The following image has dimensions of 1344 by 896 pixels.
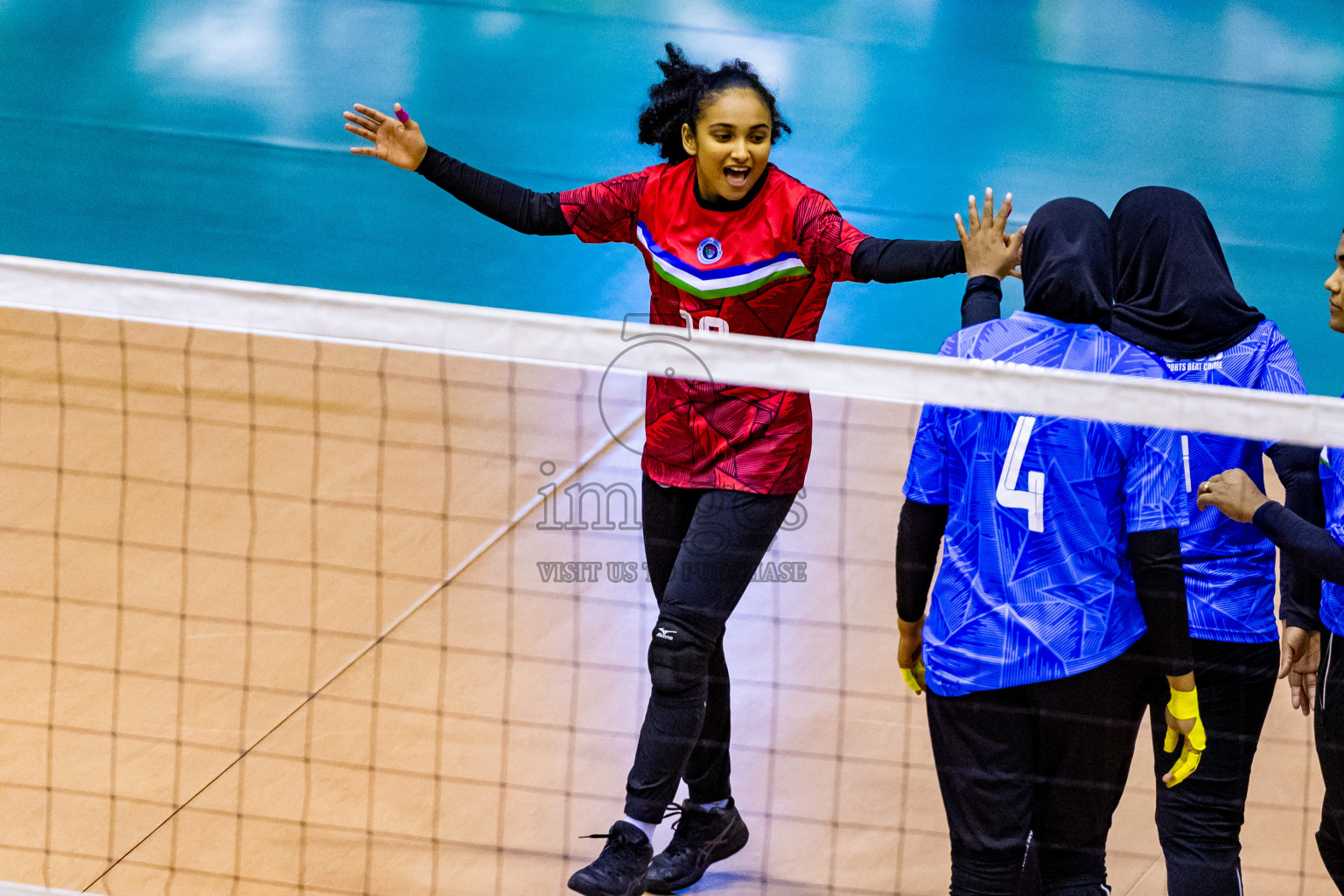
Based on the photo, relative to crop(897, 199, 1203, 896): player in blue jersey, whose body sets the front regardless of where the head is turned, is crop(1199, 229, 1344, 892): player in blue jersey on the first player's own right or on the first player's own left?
on the first player's own right

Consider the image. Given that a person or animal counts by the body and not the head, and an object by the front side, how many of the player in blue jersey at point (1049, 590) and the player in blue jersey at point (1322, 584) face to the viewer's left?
1

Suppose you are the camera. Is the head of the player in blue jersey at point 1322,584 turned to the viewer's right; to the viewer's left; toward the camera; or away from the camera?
to the viewer's left

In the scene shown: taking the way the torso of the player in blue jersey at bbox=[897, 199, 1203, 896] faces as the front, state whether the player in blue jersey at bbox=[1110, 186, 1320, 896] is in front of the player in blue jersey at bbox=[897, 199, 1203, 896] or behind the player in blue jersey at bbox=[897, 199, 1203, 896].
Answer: in front

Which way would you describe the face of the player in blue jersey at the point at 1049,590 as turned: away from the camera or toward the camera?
away from the camera

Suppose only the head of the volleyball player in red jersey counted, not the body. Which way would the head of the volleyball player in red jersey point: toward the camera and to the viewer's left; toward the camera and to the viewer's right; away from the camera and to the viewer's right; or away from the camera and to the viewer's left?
toward the camera and to the viewer's right

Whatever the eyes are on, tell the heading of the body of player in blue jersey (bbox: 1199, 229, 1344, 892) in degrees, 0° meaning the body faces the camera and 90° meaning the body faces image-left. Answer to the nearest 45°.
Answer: approximately 90°

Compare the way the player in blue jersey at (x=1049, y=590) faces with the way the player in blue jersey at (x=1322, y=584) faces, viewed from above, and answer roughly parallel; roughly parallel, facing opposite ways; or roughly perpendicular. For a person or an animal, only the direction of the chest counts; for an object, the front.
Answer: roughly perpendicular

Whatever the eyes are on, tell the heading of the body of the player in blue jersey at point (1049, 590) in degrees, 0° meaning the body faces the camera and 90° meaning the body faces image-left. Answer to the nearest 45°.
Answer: approximately 180°

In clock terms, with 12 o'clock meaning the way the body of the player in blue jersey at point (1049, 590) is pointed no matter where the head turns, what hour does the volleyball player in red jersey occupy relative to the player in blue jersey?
The volleyball player in red jersey is roughly at 10 o'clock from the player in blue jersey.
